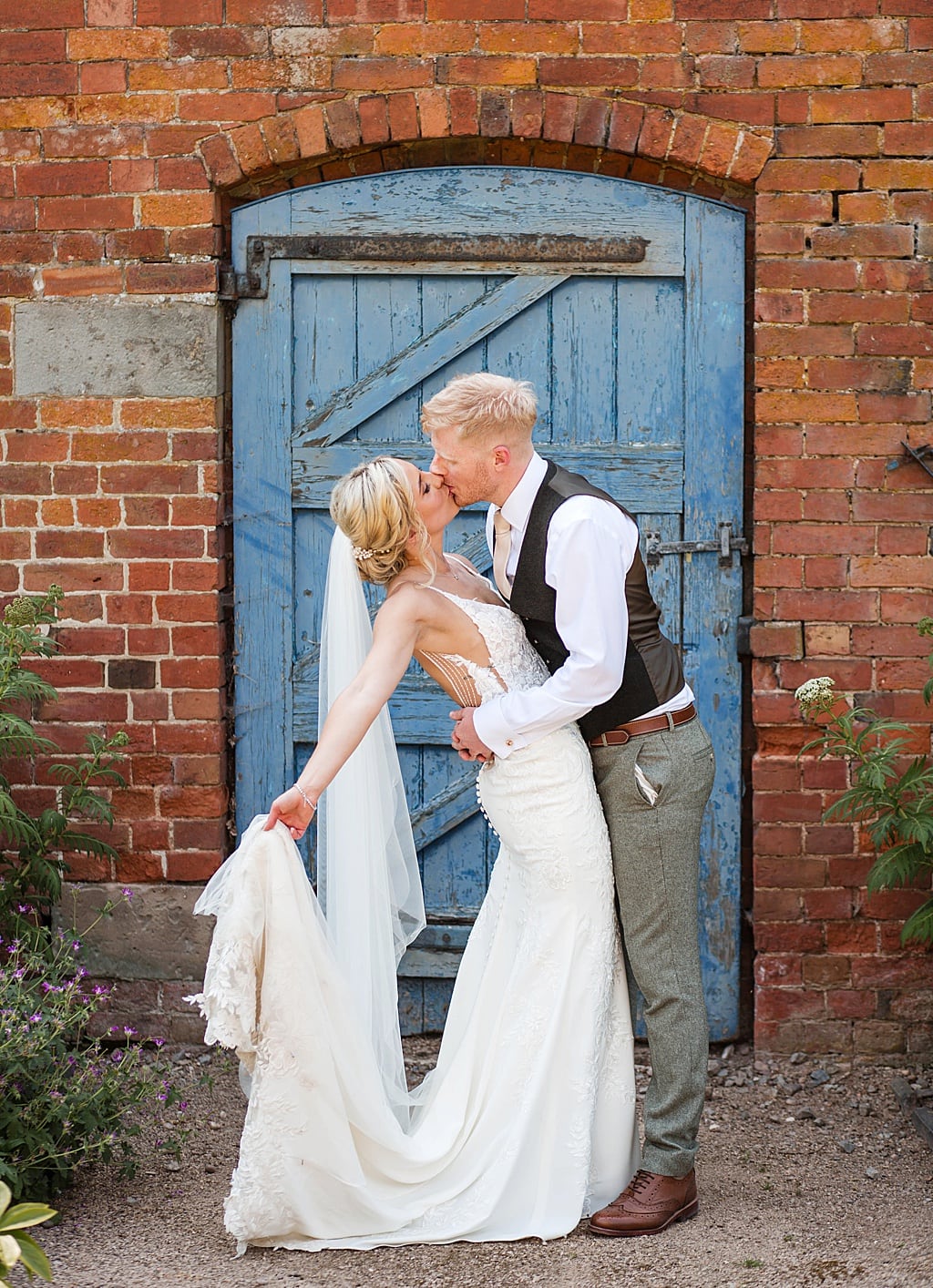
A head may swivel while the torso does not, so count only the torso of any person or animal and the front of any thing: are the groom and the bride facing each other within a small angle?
yes

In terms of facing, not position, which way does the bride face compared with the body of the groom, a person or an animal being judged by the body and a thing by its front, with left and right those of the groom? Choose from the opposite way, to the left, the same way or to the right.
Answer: the opposite way

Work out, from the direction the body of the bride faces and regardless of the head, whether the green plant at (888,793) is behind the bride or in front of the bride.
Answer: in front

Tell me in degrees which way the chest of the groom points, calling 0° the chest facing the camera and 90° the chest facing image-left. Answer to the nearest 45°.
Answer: approximately 90°

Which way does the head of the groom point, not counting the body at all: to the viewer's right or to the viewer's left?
to the viewer's left

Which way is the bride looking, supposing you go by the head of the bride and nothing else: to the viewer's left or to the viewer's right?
to the viewer's right

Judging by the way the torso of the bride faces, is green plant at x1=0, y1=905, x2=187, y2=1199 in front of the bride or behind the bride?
behind

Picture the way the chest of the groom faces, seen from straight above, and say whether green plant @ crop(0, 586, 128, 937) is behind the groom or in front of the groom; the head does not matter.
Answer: in front

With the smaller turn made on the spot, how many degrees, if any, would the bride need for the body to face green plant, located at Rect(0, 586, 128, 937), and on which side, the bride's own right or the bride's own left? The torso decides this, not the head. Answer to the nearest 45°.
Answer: approximately 135° to the bride's own left

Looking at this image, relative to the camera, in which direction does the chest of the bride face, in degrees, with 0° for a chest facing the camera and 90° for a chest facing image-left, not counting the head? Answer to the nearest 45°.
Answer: approximately 270°
